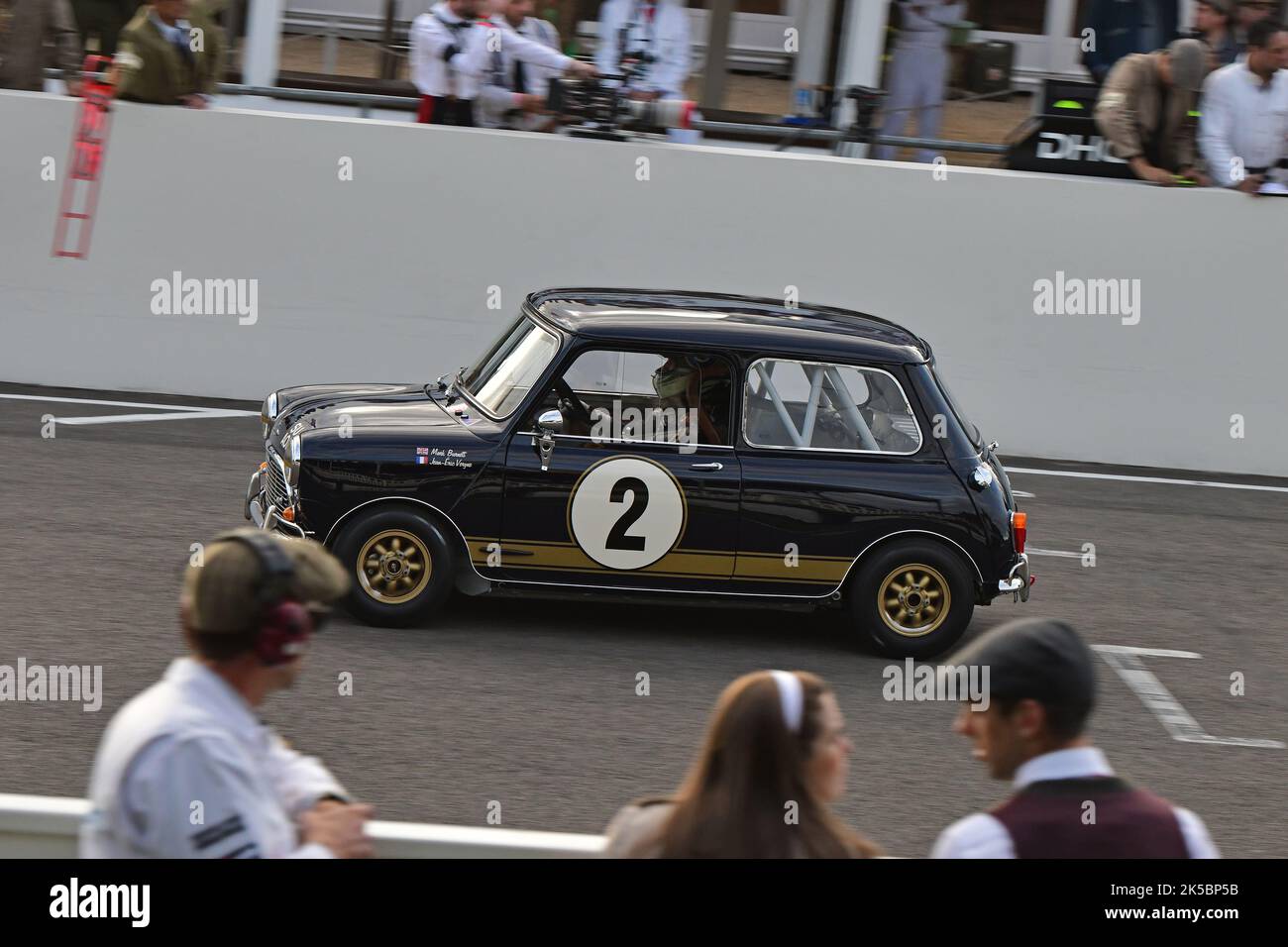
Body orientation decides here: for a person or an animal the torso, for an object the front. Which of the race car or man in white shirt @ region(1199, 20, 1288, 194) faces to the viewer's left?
the race car

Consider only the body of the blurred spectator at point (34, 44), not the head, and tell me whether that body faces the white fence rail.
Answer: yes

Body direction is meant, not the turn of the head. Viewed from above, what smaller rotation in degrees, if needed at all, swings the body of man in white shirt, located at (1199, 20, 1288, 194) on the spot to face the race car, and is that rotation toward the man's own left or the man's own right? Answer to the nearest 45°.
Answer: approximately 45° to the man's own right

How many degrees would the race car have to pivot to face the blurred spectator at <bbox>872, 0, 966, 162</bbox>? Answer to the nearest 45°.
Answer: approximately 90° to its right

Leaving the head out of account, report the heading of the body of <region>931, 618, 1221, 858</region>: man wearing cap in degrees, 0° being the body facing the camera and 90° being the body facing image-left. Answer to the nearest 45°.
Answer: approximately 135°

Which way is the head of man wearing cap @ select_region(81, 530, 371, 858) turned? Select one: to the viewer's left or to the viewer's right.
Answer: to the viewer's right

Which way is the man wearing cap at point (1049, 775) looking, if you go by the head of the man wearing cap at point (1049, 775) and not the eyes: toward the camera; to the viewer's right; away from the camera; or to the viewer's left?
to the viewer's left

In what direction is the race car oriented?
to the viewer's left

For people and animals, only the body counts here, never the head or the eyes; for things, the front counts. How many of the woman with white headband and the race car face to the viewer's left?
1

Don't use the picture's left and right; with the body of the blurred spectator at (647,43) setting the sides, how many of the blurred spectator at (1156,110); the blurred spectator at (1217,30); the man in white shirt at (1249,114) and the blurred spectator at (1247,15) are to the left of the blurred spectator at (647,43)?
4

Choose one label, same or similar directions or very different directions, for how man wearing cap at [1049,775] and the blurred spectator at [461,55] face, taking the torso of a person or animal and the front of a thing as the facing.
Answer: very different directions

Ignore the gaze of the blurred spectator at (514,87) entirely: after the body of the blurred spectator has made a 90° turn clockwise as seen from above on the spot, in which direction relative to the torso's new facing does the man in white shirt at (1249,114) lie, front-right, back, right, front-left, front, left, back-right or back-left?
back-left

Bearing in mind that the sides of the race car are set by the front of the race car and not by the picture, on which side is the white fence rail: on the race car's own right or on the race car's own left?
on the race car's own left
